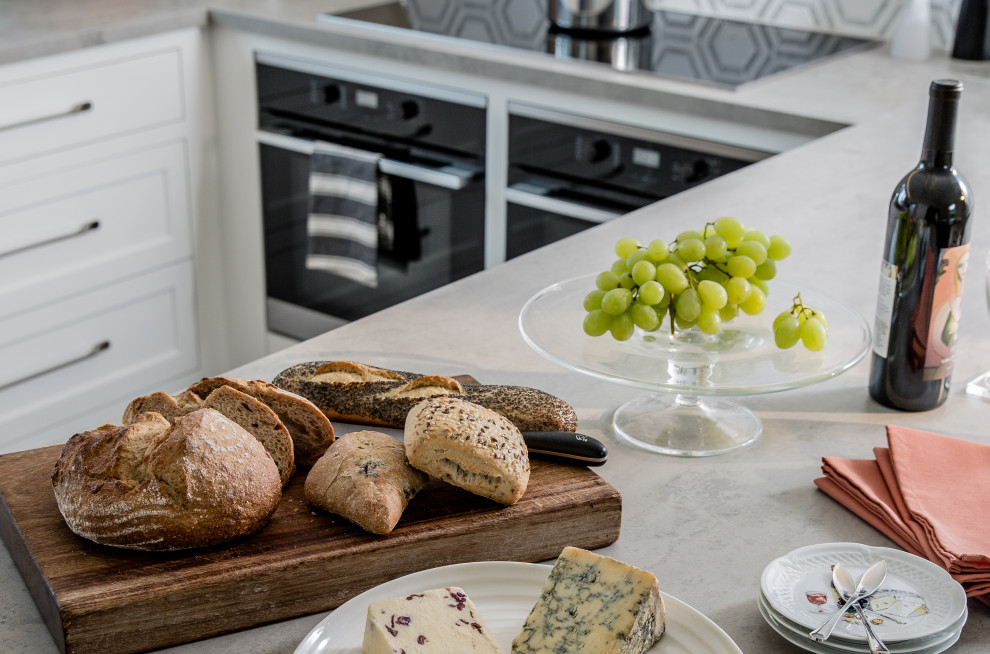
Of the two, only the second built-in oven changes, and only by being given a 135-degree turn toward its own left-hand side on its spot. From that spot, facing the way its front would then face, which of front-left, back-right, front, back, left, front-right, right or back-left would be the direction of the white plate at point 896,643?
right

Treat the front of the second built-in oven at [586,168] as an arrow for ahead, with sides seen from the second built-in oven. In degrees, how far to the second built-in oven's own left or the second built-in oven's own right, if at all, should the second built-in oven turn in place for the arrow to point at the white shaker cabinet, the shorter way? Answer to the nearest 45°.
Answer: approximately 45° to the second built-in oven's own right

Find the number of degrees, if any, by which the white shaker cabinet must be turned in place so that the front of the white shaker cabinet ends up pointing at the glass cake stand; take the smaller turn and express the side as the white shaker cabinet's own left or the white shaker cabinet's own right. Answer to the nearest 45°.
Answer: approximately 45° to the white shaker cabinet's own right

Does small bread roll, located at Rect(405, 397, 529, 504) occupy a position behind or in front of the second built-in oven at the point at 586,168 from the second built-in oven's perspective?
in front

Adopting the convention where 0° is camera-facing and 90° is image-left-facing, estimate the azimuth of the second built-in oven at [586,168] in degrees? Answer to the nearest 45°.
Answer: approximately 45°

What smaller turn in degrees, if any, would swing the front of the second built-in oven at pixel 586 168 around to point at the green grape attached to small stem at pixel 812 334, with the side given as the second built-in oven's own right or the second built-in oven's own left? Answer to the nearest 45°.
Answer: approximately 45° to the second built-in oven's own left

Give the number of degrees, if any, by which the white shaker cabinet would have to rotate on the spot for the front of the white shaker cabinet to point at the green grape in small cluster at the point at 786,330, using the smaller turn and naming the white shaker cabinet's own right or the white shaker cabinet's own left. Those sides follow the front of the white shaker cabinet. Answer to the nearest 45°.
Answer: approximately 45° to the white shaker cabinet's own right

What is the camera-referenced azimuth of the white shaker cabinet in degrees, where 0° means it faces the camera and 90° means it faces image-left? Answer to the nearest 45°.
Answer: approximately 315°

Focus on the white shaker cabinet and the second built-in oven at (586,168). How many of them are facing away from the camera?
0

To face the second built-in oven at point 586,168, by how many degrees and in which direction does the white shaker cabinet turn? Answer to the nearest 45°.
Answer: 0° — it already faces it

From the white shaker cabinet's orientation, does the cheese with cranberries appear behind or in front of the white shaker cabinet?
in front

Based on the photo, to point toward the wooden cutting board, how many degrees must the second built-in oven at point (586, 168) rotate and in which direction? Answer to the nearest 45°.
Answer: approximately 45° to its left

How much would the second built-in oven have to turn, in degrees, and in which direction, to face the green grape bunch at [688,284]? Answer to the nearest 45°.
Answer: approximately 45° to its left
